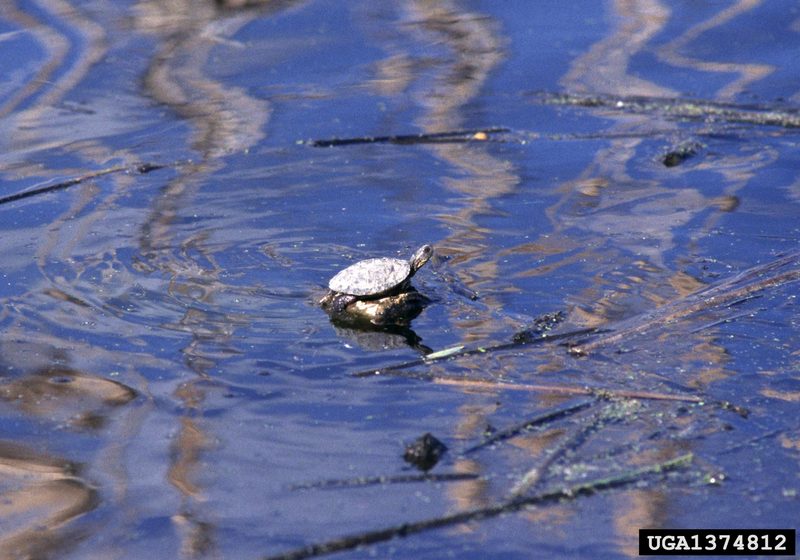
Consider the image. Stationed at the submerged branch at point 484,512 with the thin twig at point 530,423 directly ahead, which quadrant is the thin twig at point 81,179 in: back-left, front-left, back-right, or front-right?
front-left

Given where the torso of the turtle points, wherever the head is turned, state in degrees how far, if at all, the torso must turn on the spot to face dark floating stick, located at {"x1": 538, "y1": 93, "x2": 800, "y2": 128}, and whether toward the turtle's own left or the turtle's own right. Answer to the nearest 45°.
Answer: approximately 45° to the turtle's own left

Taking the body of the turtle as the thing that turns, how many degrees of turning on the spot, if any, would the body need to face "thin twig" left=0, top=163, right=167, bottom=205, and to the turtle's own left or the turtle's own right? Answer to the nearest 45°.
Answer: approximately 135° to the turtle's own left

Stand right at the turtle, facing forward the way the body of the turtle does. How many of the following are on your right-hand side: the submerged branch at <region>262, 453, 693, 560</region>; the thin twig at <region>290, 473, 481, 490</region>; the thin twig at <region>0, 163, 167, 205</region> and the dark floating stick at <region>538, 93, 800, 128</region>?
2

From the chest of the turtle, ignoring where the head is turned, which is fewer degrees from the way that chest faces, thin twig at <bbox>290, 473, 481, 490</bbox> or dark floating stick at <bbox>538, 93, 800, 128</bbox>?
the dark floating stick

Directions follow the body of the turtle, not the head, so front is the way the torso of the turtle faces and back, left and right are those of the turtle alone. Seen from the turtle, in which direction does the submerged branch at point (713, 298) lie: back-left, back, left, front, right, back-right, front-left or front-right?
front

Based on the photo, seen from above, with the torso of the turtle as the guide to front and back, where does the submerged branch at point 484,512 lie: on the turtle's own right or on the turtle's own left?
on the turtle's own right

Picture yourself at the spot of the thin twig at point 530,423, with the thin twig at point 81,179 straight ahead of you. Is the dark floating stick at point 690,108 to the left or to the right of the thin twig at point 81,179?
right

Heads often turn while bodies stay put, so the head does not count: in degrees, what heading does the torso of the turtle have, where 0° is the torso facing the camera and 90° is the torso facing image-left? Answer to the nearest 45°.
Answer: approximately 270°

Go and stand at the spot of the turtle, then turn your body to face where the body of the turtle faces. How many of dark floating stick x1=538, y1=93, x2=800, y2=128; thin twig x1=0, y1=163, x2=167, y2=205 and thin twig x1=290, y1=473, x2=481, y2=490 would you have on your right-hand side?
1

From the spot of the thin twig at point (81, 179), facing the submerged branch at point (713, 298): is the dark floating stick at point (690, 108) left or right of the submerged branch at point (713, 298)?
left

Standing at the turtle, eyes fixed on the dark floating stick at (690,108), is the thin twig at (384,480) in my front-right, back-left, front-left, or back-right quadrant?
back-right

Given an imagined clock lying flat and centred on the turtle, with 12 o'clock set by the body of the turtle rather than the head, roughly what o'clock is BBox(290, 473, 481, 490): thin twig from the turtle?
The thin twig is roughly at 3 o'clock from the turtle.
